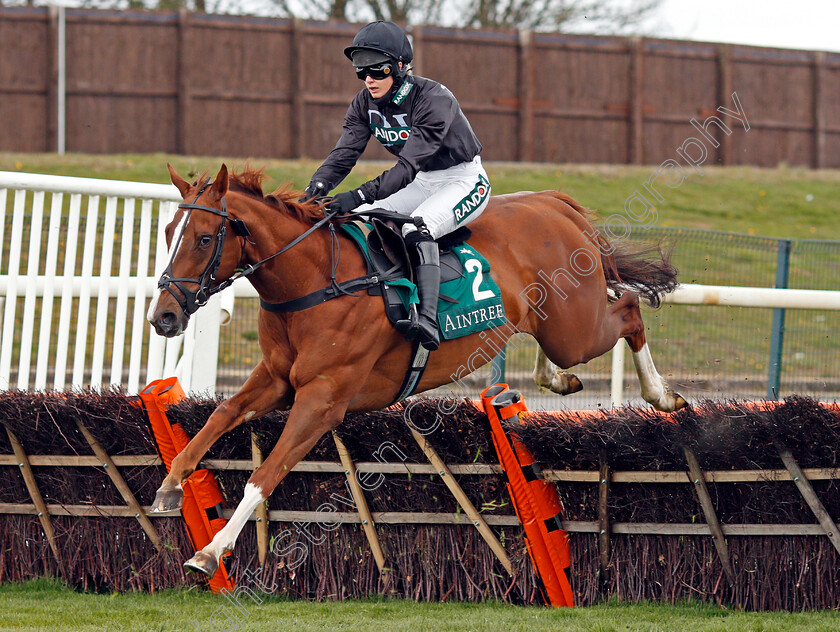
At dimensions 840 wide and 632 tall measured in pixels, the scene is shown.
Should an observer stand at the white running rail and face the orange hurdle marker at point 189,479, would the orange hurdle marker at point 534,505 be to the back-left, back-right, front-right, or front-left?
front-left

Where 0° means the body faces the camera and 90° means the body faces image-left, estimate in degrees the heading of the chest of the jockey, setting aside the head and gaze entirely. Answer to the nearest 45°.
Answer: approximately 45°

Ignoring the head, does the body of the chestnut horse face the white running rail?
no
